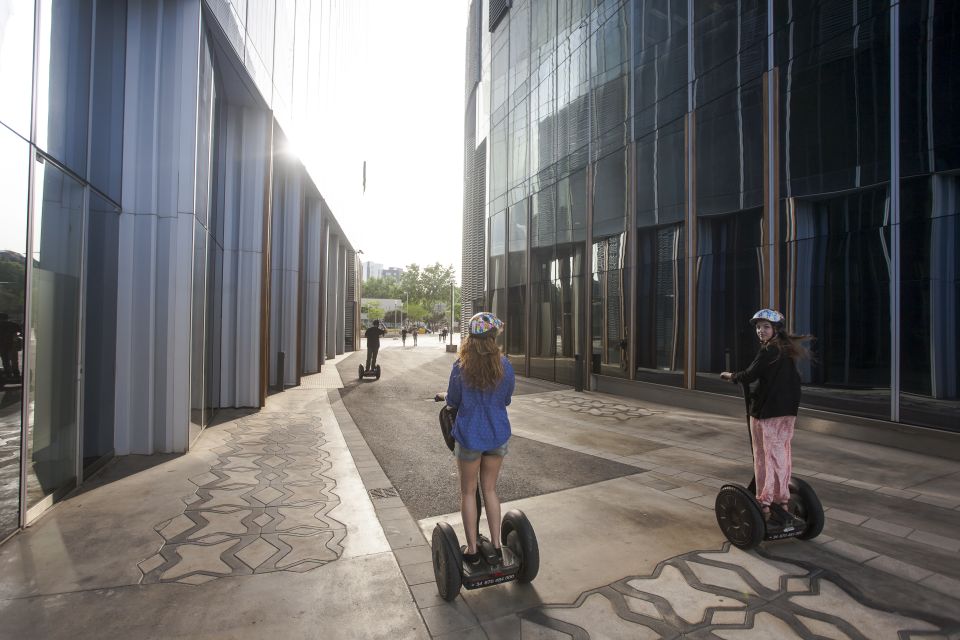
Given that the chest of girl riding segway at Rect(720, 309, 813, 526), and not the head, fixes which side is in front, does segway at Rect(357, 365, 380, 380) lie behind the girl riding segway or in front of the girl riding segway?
in front

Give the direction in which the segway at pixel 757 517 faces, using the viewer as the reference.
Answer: facing away from the viewer and to the left of the viewer

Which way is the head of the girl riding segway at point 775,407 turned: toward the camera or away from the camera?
toward the camera

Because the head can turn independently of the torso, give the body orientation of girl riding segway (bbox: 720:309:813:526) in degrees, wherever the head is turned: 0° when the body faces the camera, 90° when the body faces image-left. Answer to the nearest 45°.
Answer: approximately 135°

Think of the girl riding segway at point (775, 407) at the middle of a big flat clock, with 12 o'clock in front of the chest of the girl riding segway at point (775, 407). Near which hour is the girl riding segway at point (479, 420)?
the girl riding segway at point (479, 420) is roughly at 9 o'clock from the girl riding segway at point (775, 407).

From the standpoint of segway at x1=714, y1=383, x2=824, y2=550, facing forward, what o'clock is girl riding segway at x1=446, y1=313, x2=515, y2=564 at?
The girl riding segway is roughly at 9 o'clock from the segway.

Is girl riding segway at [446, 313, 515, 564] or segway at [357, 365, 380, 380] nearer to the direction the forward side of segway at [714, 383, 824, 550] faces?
the segway

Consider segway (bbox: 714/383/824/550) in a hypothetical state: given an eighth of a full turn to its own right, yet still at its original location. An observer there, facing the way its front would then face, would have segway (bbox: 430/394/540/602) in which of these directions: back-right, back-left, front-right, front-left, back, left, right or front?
back-left

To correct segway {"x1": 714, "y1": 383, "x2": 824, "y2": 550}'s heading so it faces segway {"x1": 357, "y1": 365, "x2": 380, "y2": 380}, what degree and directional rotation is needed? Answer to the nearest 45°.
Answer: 0° — it already faces it

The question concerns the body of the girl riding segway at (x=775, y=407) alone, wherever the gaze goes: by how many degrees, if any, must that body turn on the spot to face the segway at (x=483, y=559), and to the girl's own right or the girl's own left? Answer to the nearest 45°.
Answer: approximately 90° to the girl's own left
